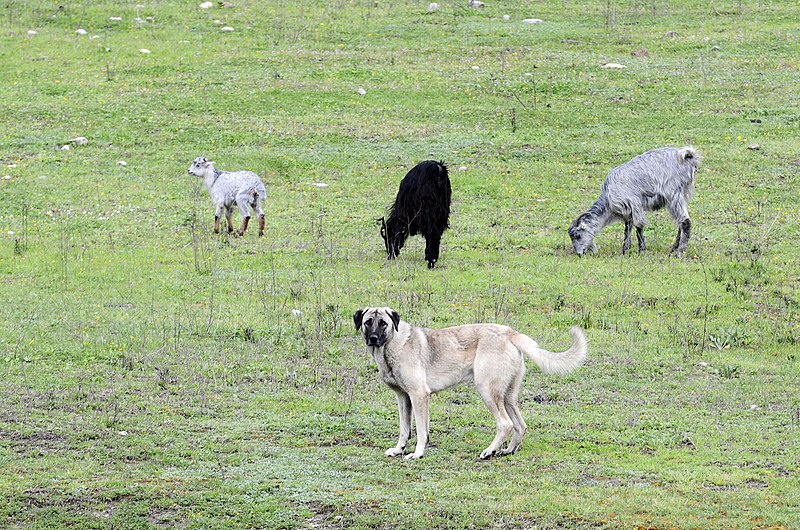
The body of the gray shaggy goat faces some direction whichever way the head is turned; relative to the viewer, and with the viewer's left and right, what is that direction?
facing to the left of the viewer

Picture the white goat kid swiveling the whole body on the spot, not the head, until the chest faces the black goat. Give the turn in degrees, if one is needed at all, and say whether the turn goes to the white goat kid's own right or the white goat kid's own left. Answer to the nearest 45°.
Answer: approximately 135° to the white goat kid's own left

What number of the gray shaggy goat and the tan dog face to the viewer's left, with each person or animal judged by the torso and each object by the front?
2

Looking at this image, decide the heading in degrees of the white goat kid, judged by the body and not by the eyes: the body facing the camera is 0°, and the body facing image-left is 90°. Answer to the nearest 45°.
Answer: approximately 90°

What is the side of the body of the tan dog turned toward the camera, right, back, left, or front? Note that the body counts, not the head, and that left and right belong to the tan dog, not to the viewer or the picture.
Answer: left
